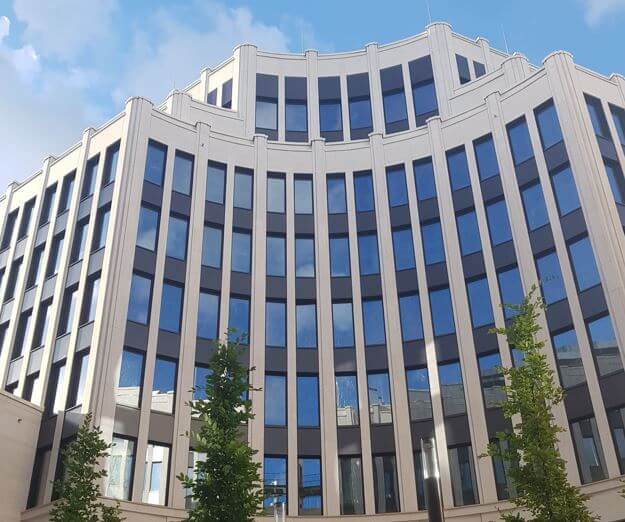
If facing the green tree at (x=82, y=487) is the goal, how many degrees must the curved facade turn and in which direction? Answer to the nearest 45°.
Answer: approximately 45° to its right

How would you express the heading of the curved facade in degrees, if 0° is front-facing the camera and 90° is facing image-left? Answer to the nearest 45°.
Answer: approximately 0°

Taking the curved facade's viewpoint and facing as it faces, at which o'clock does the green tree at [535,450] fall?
The green tree is roughly at 11 o'clock from the curved facade.
